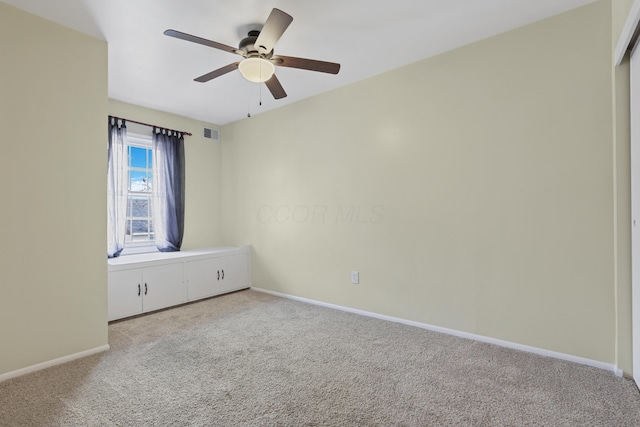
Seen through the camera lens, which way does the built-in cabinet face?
facing the viewer and to the right of the viewer
